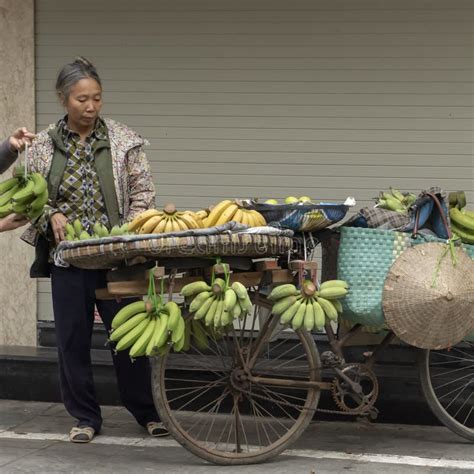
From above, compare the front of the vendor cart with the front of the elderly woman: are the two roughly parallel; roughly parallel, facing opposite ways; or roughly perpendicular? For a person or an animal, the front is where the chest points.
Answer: roughly perpendicular

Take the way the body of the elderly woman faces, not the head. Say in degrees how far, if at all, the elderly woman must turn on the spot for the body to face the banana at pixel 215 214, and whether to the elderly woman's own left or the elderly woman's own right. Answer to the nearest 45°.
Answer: approximately 45° to the elderly woman's own left

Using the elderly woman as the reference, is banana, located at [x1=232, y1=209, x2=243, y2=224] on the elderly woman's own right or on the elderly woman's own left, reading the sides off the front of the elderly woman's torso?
on the elderly woman's own left

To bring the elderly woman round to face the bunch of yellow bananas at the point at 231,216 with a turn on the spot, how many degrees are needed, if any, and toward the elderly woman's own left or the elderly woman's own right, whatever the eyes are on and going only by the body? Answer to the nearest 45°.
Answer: approximately 45° to the elderly woman's own left

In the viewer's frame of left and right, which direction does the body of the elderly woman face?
facing the viewer

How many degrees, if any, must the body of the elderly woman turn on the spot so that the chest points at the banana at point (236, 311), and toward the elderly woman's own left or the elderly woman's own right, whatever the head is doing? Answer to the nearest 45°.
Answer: approximately 45° to the elderly woman's own left

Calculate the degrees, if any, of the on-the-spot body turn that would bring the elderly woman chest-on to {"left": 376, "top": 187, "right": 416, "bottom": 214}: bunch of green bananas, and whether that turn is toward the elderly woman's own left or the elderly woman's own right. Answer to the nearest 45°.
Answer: approximately 90° to the elderly woman's own left
